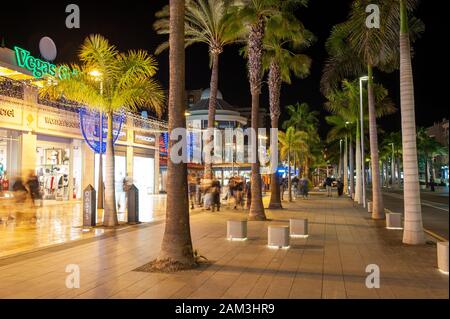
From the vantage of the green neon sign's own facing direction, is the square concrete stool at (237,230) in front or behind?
in front

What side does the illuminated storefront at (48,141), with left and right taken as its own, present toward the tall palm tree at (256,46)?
front

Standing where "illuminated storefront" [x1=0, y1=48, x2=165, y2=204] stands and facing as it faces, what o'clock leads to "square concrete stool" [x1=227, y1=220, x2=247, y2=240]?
The square concrete stool is roughly at 1 o'clock from the illuminated storefront.

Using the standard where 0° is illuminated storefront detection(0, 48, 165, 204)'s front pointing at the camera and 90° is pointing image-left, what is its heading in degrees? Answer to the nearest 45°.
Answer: approximately 315°

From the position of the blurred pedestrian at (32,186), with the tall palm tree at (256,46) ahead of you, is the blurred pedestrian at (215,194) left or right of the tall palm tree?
left

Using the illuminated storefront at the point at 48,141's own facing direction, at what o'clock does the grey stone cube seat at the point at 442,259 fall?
The grey stone cube seat is roughly at 1 o'clock from the illuminated storefront.

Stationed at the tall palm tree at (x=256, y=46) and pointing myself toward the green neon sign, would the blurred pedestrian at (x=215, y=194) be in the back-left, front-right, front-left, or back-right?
front-right

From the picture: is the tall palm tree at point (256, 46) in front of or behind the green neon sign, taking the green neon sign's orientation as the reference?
in front

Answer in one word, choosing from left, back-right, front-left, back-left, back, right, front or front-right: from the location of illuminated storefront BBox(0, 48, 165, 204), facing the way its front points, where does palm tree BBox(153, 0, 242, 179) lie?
front

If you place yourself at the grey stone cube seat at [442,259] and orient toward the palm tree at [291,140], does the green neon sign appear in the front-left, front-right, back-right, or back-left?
front-left

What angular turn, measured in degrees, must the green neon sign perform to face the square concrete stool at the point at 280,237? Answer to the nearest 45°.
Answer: approximately 45° to its right

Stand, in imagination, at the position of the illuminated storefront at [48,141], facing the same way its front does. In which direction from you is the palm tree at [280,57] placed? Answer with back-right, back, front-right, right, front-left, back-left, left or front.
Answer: front

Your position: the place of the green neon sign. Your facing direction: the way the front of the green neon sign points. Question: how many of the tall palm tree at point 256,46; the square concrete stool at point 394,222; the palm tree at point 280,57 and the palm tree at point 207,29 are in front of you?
4

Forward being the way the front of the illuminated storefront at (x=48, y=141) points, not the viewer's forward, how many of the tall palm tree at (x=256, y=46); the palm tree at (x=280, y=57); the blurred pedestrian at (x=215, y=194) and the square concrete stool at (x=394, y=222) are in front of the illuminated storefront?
4

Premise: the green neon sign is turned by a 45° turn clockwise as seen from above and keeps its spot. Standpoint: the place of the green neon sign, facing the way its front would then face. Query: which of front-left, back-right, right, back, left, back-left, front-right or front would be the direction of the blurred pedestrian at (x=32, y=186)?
front

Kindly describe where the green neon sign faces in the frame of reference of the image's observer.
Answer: facing the viewer and to the right of the viewer

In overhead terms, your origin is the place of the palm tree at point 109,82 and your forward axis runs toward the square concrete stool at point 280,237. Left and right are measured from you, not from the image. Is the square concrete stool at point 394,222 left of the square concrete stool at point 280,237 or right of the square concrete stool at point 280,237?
left

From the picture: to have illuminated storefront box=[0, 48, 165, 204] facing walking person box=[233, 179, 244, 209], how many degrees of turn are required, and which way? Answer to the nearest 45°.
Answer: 0° — it already faces them
